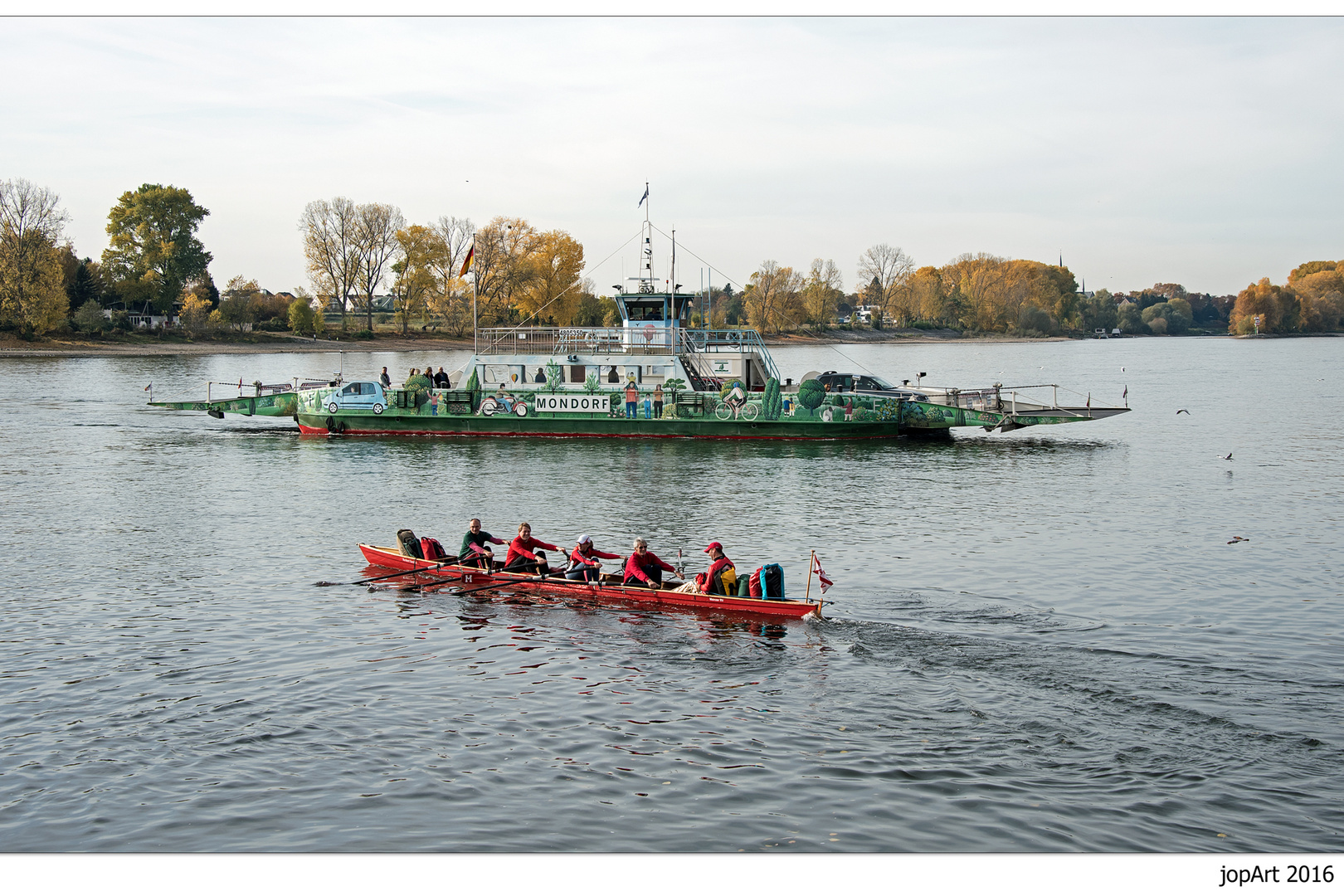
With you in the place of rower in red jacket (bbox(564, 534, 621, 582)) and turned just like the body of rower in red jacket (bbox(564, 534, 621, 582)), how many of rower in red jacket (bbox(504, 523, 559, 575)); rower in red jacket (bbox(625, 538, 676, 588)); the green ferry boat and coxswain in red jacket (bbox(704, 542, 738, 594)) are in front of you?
2

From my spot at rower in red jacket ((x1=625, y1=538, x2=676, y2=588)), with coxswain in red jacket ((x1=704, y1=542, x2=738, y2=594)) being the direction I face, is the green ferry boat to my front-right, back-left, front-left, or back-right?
back-left

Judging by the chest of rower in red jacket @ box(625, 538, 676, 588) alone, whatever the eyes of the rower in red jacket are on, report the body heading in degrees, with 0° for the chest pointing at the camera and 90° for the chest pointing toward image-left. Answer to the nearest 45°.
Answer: approximately 315°

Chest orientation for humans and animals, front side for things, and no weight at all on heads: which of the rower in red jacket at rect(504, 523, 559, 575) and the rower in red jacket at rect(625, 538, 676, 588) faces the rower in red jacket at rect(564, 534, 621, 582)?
the rower in red jacket at rect(504, 523, 559, 575)

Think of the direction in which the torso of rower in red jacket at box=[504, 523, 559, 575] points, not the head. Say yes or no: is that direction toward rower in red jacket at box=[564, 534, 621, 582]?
yes

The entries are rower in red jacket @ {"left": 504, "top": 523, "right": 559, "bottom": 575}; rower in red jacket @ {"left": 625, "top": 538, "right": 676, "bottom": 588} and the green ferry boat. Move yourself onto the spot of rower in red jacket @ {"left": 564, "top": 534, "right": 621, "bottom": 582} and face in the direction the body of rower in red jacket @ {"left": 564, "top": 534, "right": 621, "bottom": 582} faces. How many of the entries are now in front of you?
1

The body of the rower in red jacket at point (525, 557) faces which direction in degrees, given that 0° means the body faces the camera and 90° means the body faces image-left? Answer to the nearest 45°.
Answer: approximately 315°

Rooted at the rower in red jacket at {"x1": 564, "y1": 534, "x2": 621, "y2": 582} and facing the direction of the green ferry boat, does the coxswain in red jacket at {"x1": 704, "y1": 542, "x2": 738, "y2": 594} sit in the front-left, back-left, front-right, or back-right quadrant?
back-right

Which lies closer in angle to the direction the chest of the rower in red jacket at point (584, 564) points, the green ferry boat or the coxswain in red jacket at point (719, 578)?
the coxswain in red jacket
